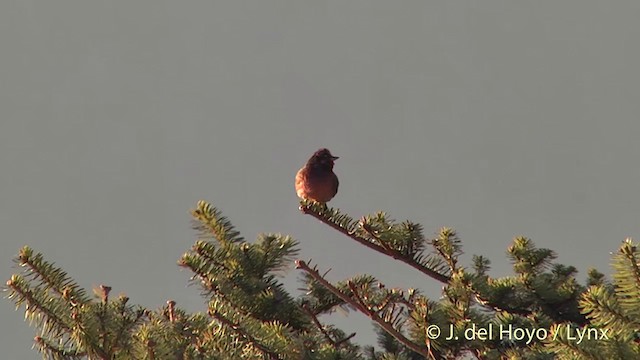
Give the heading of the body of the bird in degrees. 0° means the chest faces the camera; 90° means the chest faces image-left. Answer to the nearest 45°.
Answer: approximately 315°
